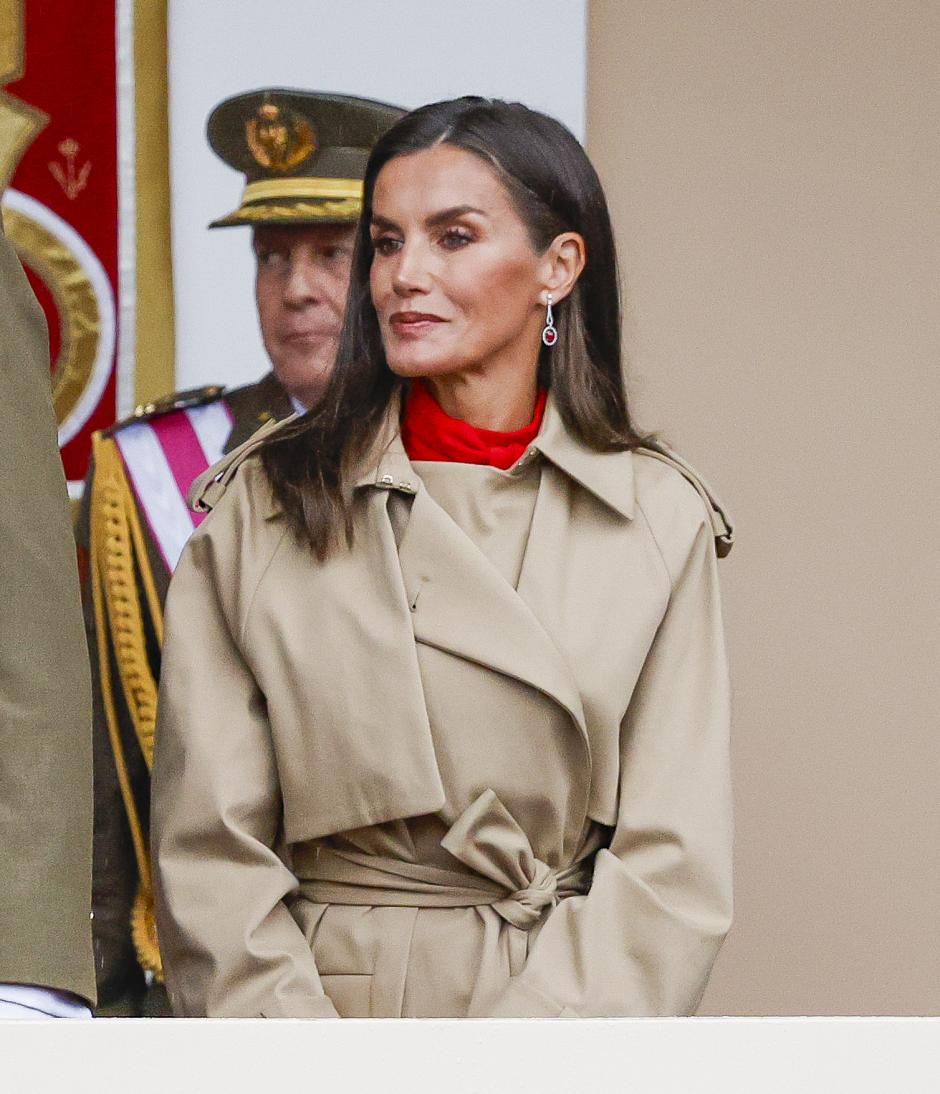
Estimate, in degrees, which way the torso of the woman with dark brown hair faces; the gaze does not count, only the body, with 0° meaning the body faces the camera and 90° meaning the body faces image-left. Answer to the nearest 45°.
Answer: approximately 0°

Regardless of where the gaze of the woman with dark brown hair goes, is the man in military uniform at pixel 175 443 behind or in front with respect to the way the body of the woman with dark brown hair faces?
behind

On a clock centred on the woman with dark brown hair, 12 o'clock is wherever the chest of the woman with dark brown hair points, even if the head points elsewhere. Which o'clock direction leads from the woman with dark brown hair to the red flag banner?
The red flag banner is roughly at 5 o'clock from the woman with dark brown hair.

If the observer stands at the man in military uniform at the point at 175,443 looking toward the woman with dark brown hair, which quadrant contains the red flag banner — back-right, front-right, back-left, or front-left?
back-right
